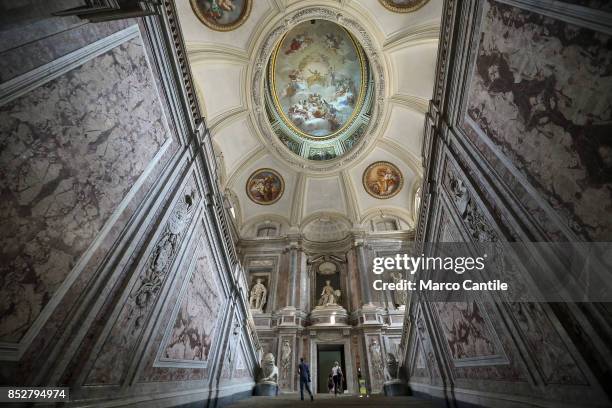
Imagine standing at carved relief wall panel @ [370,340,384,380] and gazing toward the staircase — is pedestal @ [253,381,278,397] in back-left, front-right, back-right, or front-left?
front-right

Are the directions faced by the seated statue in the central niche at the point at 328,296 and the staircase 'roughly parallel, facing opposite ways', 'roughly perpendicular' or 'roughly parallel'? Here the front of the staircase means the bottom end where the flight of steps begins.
roughly parallel

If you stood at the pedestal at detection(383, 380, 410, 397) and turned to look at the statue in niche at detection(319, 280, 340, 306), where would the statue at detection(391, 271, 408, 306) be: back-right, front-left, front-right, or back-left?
front-right

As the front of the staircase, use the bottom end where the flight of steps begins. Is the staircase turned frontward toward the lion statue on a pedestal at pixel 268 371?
no

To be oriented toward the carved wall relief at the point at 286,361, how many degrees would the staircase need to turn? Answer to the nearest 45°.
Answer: approximately 180°

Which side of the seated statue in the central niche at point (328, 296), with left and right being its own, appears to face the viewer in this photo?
front

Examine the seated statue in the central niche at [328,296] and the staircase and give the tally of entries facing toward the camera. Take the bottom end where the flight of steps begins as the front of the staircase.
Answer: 2

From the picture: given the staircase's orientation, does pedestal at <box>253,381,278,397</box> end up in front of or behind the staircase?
behind

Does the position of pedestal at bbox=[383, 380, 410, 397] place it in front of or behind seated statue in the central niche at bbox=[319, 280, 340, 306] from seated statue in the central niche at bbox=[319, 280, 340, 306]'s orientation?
in front

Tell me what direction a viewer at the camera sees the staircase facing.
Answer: facing the viewer

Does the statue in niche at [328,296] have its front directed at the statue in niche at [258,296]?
no
